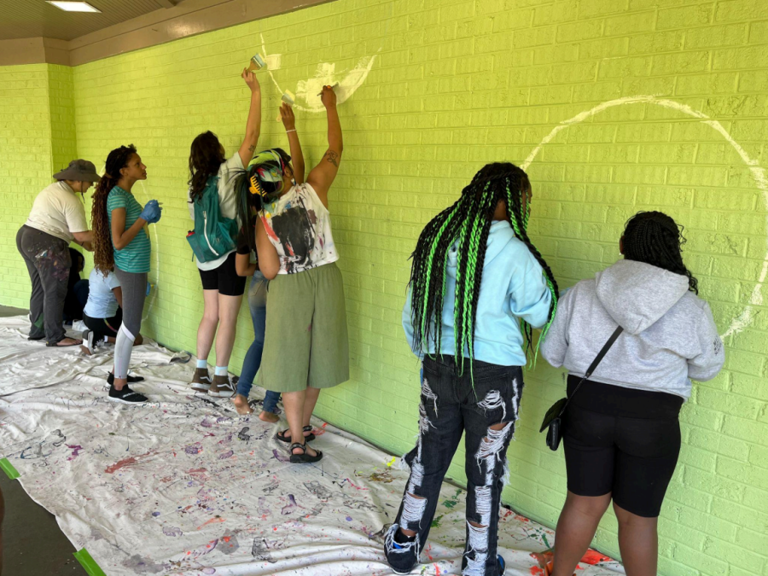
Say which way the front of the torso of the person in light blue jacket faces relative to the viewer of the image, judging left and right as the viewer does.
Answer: facing away from the viewer and to the right of the viewer

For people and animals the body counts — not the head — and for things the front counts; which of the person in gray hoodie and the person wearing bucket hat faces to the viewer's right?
the person wearing bucket hat

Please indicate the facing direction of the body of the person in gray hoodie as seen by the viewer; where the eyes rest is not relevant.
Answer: away from the camera

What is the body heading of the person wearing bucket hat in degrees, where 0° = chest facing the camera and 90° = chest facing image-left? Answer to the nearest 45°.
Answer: approximately 270°

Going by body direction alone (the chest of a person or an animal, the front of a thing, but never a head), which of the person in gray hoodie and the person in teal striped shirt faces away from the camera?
the person in gray hoodie

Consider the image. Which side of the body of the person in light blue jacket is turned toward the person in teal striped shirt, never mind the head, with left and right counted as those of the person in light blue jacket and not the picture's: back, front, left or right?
left

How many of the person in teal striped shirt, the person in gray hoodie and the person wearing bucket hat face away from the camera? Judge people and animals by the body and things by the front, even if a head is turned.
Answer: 1
